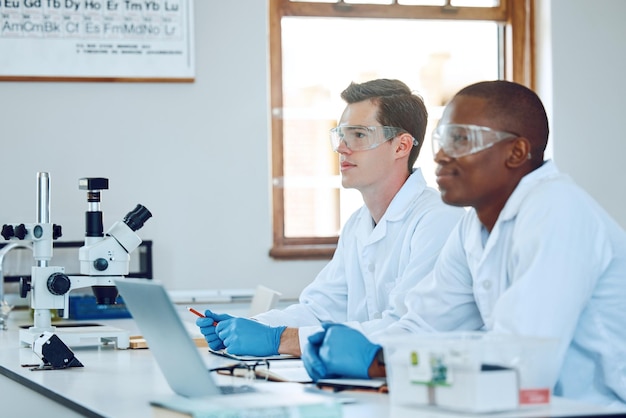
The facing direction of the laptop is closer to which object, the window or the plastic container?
the window

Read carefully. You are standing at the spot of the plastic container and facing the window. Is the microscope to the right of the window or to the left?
left

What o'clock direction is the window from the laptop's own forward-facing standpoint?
The window is roughly at 11 o'clock from the laptop.

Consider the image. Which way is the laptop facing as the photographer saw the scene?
facing away from the viewer and to the right of the viewer

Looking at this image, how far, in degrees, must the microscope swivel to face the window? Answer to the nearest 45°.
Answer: approximately 45° to its left

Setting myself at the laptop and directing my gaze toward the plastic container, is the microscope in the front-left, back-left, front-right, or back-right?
back-left

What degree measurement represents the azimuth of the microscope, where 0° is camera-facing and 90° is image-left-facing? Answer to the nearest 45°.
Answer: approximately 270°
